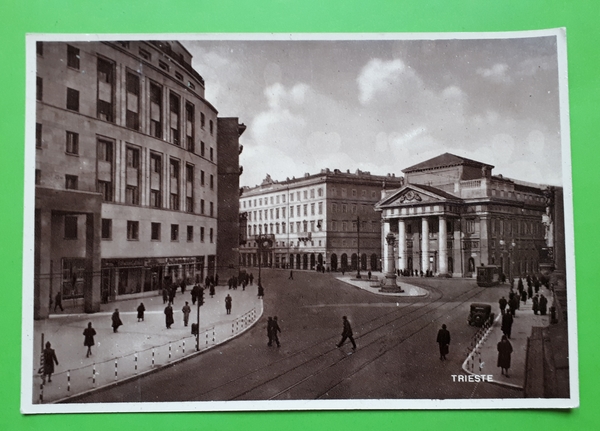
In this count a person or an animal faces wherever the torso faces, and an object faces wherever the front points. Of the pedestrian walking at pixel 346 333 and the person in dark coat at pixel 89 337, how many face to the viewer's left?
1

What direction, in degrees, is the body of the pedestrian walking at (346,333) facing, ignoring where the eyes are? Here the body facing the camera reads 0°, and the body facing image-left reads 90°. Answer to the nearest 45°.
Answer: approximately 90°

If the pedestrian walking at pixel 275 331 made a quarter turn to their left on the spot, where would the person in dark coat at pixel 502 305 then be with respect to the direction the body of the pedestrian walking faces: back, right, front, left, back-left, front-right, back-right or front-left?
right

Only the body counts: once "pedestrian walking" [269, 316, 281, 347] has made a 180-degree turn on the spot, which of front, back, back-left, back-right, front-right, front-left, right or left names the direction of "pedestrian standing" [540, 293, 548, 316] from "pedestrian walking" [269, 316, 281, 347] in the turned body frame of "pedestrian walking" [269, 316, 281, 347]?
back

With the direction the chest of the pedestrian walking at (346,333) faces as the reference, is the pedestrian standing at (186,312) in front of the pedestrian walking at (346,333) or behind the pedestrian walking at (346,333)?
in front
